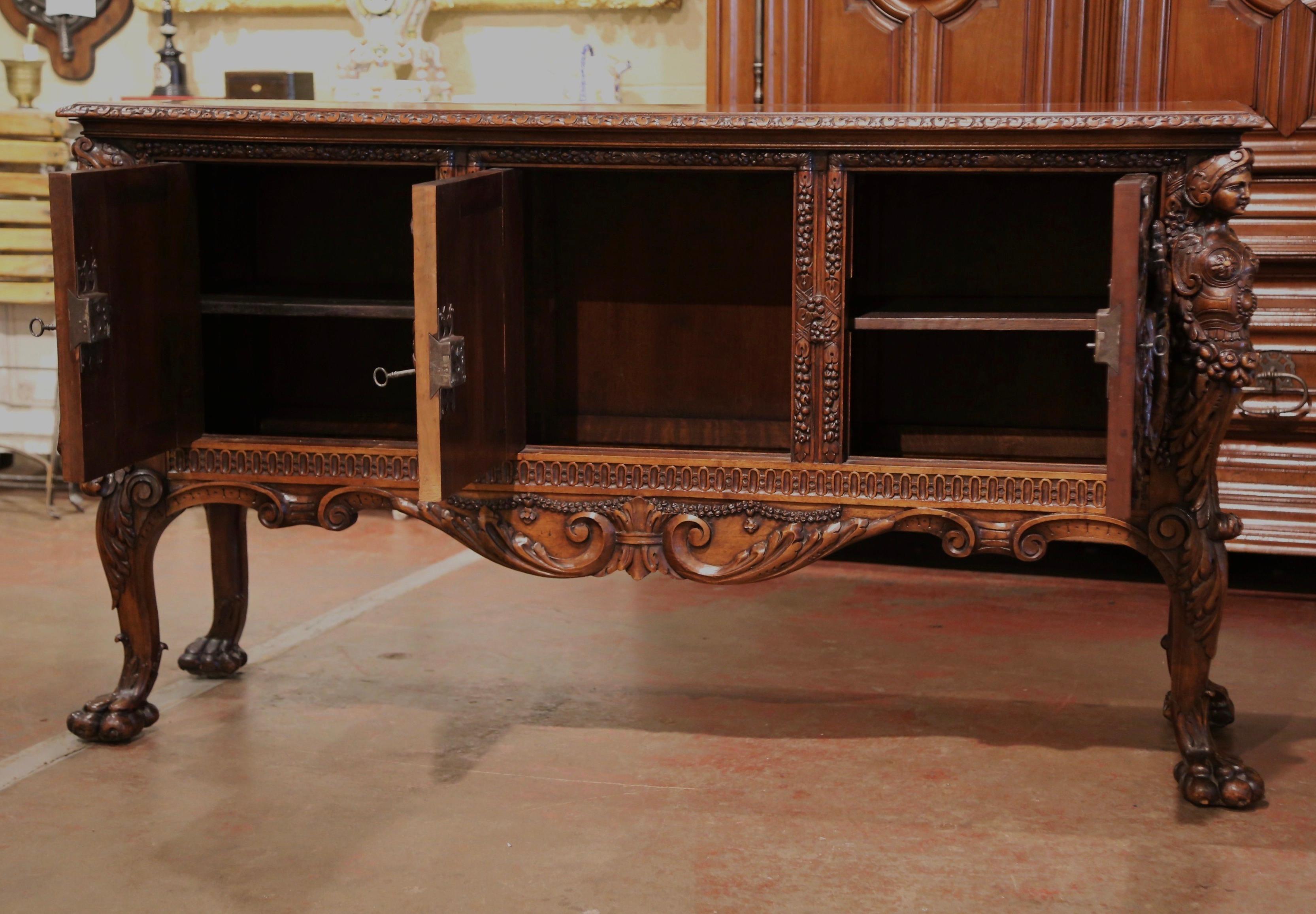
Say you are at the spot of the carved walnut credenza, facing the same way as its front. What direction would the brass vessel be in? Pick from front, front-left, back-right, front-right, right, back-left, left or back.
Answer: back-right

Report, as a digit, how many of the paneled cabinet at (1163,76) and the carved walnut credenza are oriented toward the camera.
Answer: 2

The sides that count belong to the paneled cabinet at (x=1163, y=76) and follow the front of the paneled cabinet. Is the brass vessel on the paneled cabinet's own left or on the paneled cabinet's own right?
on the paneled cabinet's own right

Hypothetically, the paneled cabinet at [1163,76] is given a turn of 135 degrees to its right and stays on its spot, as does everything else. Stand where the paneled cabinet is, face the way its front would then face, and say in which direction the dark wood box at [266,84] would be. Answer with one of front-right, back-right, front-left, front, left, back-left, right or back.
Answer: front-left

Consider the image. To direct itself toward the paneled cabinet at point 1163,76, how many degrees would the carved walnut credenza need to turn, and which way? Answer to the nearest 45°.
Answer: approximately 135° to its left

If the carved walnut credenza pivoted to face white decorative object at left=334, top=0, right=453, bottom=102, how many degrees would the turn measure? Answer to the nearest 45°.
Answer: approximately 180°

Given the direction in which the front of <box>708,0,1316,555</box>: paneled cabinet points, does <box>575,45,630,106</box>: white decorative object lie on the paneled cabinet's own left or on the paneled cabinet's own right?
on the paneled cabinet's own right

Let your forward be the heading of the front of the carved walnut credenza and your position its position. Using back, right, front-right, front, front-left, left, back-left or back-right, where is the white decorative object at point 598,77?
back

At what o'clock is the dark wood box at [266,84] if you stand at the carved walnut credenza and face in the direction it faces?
The dark wood box is roughly at 5 o'clock from the carved walnut credenza.

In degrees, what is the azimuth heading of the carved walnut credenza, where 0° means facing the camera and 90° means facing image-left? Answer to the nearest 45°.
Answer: approximately 0°

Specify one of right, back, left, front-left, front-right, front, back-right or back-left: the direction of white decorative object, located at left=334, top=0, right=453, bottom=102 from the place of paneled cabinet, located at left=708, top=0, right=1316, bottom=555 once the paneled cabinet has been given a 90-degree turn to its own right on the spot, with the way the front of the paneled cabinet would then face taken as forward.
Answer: front
